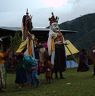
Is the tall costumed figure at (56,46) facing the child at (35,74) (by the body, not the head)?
no

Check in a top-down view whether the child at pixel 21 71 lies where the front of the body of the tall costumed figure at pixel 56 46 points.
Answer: no

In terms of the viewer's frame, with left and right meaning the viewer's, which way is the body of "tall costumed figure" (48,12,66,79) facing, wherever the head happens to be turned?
facing the viewer and to the right of the viewer

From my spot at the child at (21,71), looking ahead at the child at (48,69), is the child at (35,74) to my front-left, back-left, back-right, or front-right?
front-right

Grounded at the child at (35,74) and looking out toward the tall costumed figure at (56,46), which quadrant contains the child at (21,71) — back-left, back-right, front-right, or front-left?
back-left
